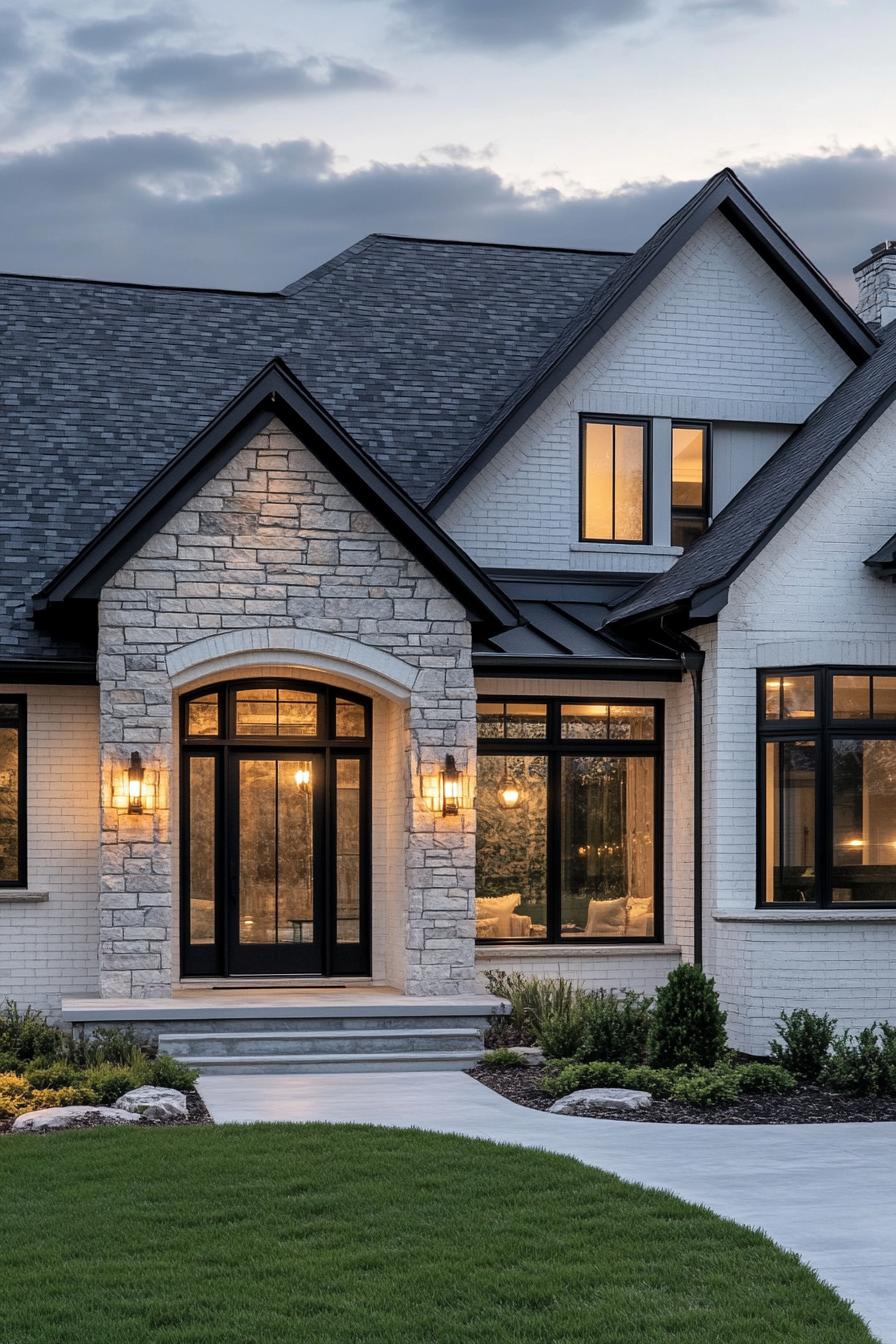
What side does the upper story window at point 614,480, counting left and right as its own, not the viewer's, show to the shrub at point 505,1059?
front

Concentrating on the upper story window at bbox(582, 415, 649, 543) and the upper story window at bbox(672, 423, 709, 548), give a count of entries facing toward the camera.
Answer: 2

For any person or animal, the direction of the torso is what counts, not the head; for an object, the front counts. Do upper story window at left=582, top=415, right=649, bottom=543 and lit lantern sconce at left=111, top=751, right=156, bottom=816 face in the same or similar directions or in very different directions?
same or similar directions

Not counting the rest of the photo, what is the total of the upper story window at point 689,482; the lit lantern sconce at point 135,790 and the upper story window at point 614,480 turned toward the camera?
3

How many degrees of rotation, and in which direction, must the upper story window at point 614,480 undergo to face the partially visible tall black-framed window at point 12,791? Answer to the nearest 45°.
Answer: approximately 45° to its right

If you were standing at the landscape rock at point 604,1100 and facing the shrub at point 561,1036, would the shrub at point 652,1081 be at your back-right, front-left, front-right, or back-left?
front-right

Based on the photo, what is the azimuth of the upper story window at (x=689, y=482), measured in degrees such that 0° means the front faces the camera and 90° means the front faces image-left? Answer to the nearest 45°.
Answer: approximately 0°

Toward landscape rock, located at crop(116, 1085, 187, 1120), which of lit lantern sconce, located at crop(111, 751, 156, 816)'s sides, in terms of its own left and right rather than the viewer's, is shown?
front

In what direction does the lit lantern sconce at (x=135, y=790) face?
toward the camera

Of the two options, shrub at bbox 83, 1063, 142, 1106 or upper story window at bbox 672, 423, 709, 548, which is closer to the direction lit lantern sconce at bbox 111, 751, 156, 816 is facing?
the shrub

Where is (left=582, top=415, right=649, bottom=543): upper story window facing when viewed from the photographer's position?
facing the viewer

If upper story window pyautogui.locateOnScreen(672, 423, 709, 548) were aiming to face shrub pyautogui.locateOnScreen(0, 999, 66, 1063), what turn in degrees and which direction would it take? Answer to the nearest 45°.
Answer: approximately 45° to its right

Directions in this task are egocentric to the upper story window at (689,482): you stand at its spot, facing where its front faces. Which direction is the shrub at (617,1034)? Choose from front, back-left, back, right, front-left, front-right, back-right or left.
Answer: front

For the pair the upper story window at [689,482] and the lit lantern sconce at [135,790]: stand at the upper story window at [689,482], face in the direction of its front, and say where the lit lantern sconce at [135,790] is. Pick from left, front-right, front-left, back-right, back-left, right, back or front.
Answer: front-right
